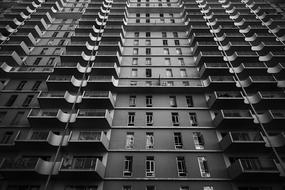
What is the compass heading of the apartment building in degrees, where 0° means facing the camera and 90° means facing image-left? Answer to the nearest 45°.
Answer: approximately 0°
